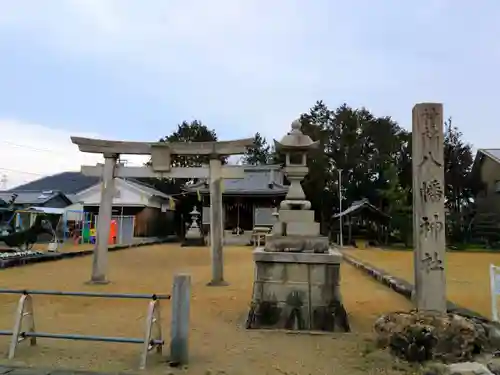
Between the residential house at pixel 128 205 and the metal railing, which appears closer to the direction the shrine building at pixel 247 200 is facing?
the metal railing

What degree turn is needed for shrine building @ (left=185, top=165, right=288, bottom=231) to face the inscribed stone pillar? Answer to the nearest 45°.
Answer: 0° — it already faces it

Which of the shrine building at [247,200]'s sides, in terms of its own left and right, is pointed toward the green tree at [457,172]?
left

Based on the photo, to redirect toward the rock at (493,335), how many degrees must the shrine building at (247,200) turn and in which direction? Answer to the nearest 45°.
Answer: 0° — it already faces it

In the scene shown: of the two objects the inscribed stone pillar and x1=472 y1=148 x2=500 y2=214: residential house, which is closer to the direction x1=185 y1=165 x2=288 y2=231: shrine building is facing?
the inscribed stone pillar

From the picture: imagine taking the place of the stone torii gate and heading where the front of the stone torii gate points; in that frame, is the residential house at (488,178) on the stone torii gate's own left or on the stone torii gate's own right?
on the stone torii gate's own left

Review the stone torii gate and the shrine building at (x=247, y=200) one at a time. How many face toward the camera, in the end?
2

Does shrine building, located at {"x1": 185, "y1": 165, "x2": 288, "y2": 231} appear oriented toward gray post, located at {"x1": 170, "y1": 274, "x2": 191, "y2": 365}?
yes

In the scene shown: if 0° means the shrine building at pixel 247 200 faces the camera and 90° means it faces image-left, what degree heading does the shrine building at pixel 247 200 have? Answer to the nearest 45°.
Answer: approximately 0°
